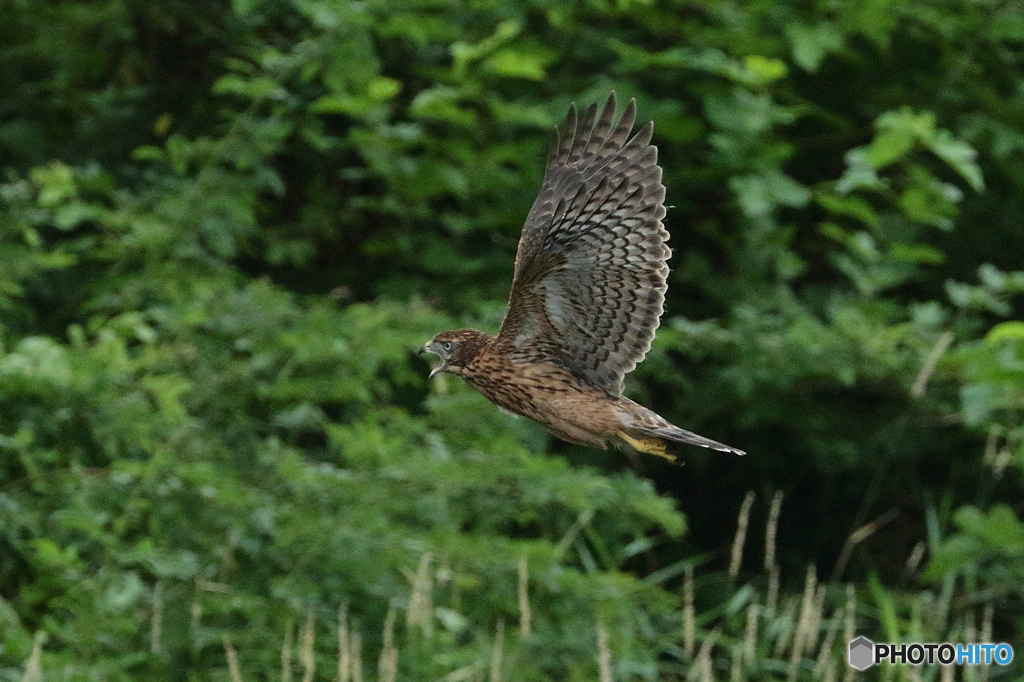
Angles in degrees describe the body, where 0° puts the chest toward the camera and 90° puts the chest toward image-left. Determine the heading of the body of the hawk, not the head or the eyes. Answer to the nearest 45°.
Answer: approximately 90°

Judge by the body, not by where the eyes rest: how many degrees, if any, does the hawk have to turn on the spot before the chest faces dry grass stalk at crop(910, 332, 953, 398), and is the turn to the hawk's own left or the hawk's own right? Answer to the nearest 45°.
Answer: approximately 135° to the hawk's own right
